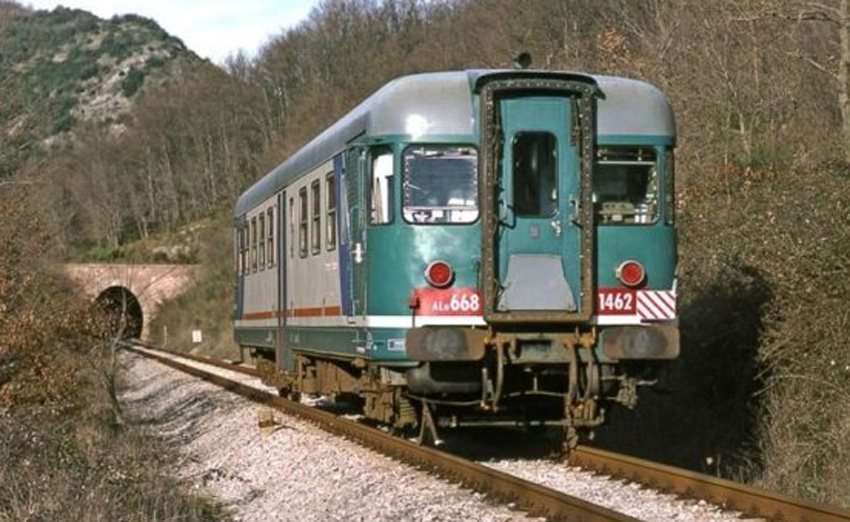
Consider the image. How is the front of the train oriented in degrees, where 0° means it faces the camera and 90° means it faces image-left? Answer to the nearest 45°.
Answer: approximately 0°

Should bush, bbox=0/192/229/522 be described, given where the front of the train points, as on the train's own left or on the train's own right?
on the train's own right
